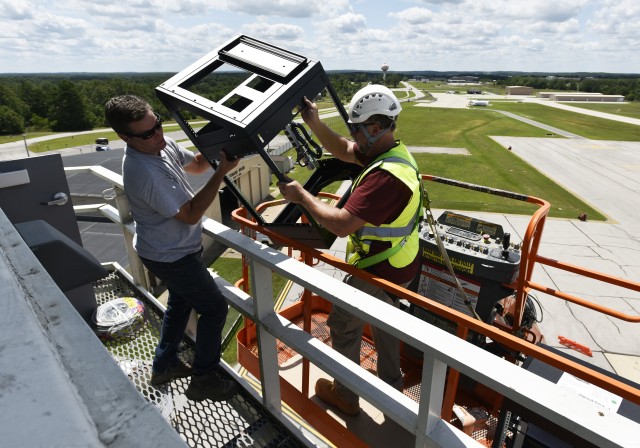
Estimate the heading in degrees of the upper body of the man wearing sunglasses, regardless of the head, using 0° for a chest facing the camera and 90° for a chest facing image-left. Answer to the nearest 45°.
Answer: approximately 270°

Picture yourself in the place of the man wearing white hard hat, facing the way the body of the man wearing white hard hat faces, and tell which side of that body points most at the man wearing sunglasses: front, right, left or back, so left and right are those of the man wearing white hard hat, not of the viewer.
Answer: front

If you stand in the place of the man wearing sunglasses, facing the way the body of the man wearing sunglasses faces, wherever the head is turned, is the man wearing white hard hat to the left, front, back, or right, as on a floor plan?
front

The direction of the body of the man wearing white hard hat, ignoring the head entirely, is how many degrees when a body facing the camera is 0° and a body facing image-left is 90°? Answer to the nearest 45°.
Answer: approximately 90°

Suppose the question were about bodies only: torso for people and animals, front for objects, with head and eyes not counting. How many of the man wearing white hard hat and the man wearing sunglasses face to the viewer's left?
1

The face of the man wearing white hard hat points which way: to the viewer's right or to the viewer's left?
to the viewer's left

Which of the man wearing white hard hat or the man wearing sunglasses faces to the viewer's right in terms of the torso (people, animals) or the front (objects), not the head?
the man wearing sunglasses

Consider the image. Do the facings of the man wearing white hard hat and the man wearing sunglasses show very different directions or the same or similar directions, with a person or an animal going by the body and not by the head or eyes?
very different directions

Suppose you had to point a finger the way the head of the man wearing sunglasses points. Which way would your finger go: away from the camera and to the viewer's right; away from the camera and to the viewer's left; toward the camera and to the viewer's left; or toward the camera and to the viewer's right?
toward the camera and to the viewer's right
